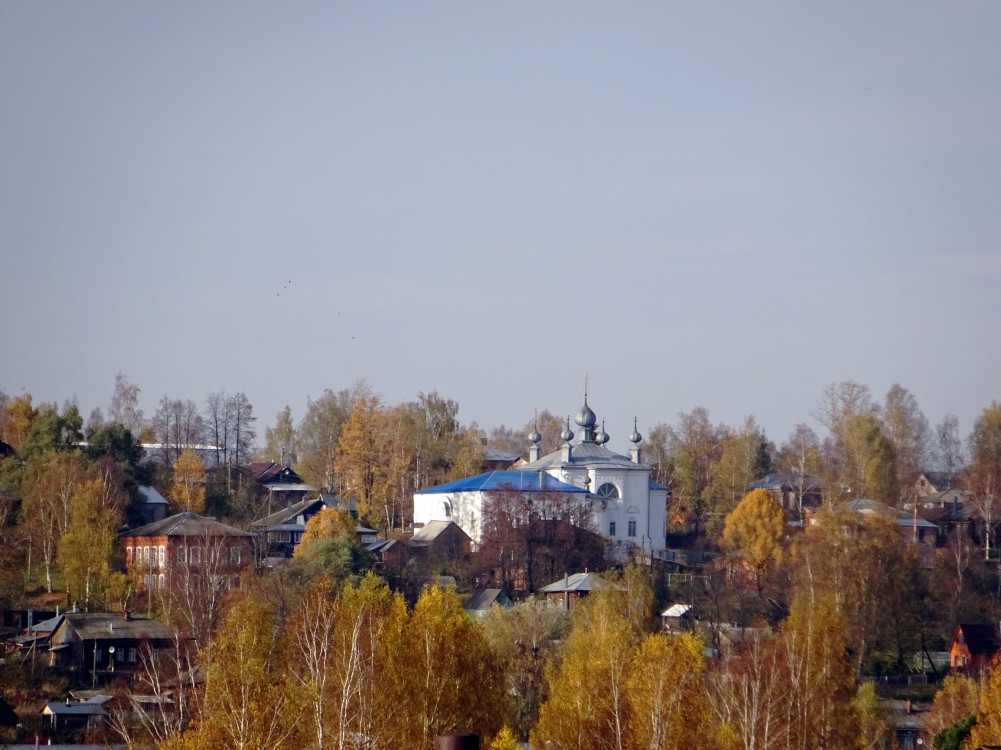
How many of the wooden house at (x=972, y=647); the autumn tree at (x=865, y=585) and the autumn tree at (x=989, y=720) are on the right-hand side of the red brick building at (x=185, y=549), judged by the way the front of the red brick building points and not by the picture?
0

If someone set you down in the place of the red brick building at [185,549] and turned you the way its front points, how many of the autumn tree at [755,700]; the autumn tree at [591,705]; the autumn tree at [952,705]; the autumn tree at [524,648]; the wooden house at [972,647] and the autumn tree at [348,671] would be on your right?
0

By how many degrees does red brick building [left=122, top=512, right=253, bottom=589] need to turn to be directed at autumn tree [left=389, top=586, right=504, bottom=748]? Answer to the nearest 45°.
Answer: approximately 45° to its left

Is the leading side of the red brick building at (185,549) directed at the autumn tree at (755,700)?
no

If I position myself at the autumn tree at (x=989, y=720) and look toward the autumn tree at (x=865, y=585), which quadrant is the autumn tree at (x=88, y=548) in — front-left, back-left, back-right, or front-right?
front-left

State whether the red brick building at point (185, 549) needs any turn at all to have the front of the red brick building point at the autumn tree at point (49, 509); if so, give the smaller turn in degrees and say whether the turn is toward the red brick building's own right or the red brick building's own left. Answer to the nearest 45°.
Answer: approximately 45° to the red brick building's own right

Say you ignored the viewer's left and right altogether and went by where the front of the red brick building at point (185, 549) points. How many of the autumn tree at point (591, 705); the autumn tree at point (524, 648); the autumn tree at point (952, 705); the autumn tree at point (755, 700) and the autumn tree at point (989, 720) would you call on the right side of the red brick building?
0

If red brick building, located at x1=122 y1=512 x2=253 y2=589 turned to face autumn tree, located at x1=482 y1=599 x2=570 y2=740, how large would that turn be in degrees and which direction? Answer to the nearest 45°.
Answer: approximately 90° to its left

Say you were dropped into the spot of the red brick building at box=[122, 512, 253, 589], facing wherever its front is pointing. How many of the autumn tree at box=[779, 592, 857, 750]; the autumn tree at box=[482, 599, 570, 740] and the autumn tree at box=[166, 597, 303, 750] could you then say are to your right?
0

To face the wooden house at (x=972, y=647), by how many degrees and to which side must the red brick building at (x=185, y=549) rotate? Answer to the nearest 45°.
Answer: approximately 90° to its left

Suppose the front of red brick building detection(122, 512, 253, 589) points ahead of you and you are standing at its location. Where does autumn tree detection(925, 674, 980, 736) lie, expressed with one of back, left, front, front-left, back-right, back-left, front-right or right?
left

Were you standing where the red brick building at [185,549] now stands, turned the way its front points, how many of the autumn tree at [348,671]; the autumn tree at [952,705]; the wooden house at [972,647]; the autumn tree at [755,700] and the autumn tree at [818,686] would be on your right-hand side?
0

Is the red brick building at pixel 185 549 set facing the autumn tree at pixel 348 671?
no

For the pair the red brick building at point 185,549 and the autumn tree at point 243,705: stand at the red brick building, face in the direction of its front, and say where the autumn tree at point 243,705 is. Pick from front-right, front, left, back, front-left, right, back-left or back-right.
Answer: front-left

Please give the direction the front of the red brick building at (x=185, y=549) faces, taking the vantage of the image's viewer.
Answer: facing the viewer and to the left of the viewer

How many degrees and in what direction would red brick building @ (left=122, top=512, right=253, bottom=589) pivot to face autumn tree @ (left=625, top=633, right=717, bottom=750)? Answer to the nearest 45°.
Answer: approximately 45° to its left

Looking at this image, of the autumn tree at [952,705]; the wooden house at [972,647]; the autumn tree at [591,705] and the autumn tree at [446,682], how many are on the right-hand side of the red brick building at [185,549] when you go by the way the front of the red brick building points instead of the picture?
0

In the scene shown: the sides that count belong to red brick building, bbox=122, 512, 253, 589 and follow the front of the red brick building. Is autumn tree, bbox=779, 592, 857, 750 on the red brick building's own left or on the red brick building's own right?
on the red brick building's own left
